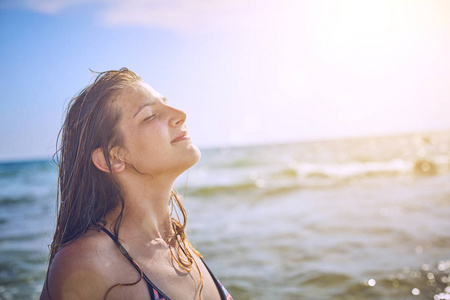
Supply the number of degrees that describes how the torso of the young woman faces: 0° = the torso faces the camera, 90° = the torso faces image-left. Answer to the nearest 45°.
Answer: approximately 315°

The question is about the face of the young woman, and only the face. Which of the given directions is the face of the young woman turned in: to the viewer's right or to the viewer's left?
to the viewer's right
